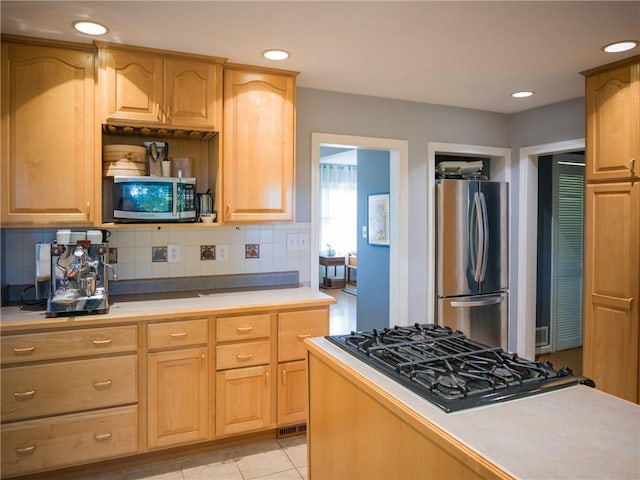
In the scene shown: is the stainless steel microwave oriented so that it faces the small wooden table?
no

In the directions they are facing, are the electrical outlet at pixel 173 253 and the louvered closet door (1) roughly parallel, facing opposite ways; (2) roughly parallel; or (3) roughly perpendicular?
roughly parallel

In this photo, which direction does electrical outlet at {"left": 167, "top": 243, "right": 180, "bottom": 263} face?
toward the camera

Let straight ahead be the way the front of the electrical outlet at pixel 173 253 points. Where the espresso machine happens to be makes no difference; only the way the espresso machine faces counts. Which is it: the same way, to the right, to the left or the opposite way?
the same way

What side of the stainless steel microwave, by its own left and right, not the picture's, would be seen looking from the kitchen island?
front

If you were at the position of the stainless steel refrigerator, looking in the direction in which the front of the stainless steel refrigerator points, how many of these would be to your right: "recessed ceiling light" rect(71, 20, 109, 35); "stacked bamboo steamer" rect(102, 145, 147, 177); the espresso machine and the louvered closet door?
3

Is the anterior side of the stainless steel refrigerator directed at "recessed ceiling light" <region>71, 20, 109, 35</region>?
no

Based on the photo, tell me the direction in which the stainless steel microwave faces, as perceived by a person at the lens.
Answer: facing the viewer

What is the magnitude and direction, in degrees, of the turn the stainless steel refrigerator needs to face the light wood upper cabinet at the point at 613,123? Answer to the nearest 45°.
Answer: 0° — it already faces it

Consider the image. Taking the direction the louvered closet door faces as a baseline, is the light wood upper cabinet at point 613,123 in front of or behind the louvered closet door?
in front

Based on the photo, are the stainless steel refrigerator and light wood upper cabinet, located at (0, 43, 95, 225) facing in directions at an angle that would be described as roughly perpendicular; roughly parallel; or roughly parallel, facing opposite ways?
roughly parallel

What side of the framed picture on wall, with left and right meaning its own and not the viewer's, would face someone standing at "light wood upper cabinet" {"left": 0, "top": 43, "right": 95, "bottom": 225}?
front

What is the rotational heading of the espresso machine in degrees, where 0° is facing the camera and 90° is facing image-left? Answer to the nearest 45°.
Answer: approximately 0°

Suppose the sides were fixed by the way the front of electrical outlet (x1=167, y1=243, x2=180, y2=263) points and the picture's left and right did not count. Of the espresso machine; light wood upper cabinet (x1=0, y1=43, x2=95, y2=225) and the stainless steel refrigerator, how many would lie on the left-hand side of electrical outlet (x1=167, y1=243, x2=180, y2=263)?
1

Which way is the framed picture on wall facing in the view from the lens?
facing the viewer and to the left of the viewer
